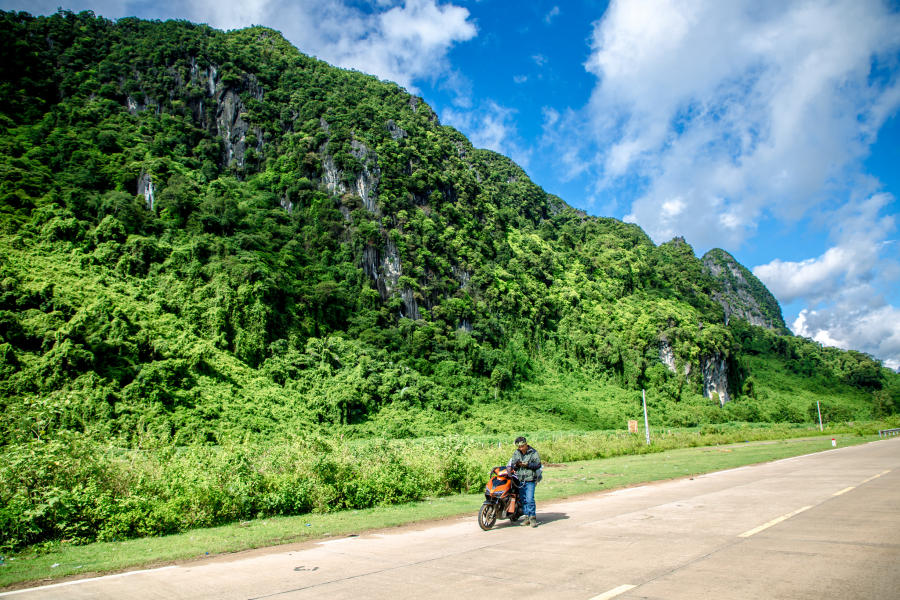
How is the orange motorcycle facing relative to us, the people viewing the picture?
facing the viewer and to the left of the viewer
